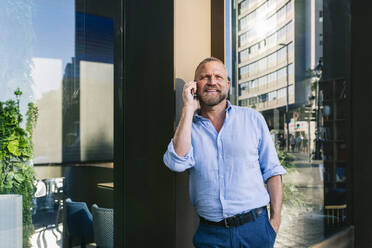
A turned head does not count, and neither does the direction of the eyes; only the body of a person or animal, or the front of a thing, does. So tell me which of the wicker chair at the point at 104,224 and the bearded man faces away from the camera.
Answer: the wicker chair

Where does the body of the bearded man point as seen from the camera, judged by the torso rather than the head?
toward the camera

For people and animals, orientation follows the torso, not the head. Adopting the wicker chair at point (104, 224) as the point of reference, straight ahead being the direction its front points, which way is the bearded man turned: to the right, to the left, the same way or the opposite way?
the opposite way

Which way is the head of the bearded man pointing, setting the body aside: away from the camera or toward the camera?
toward the camera

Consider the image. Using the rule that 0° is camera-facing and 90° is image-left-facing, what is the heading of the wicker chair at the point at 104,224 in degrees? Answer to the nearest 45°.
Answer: approximately 180°

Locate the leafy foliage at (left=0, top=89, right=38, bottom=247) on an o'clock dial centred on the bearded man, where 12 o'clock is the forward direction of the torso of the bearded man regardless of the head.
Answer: The leafy foliage is roughly at 3 o'clock from the bearded man.
